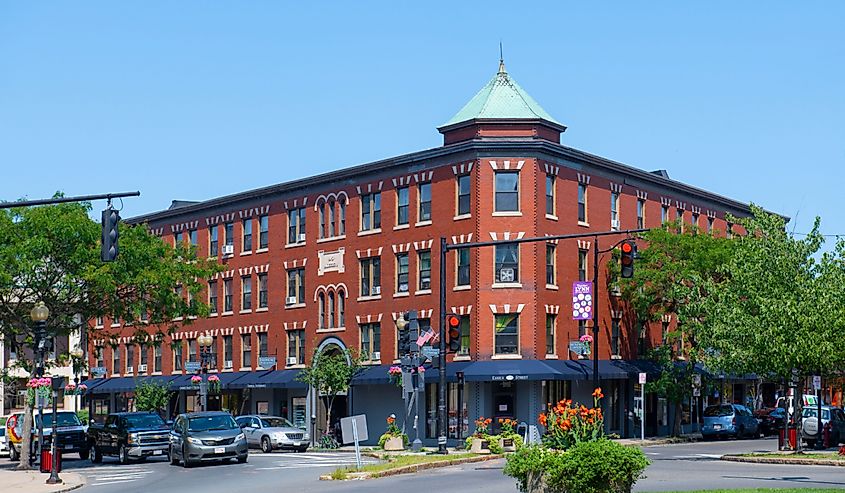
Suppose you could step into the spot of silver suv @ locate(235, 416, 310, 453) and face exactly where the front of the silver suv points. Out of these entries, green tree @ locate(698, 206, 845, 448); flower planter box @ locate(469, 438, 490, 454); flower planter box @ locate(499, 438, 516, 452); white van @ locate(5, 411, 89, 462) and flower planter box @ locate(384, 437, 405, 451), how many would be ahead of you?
4

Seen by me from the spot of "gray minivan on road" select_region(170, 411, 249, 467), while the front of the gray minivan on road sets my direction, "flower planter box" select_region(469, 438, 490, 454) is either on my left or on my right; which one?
on my left

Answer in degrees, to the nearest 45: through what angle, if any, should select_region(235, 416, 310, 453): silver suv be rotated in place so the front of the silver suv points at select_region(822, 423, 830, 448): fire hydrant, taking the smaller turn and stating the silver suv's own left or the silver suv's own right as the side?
approximately 45° to the silver suv's own left
